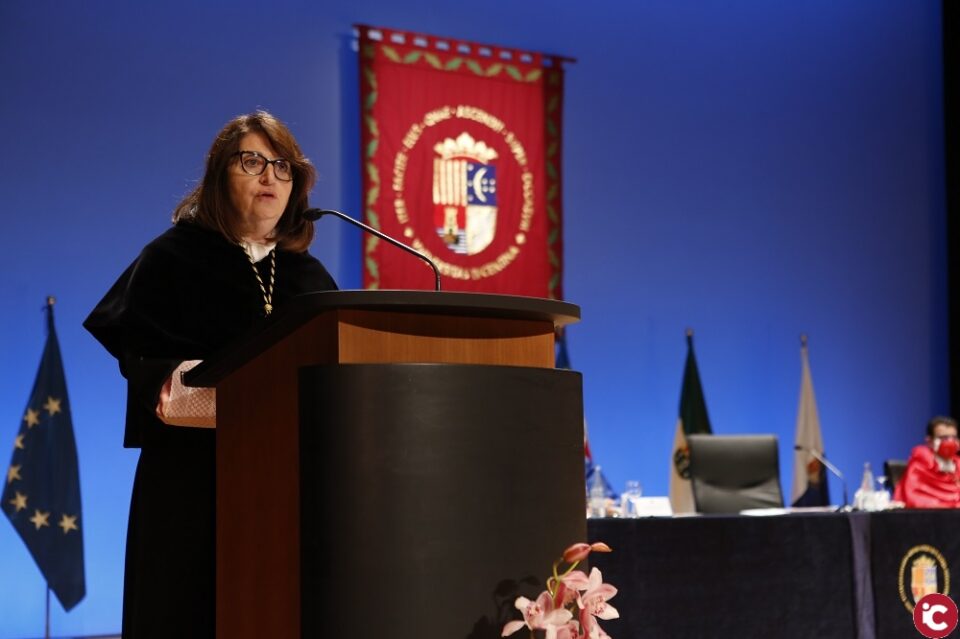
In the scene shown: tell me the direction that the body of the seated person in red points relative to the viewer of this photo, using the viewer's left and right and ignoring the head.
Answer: facing the viewer and to the right of the viewer

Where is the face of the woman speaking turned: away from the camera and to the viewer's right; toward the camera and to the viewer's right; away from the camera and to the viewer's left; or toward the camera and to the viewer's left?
toward the camera and to the viewer's right

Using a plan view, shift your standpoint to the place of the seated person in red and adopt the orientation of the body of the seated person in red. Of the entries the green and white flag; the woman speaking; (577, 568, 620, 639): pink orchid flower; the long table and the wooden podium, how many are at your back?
1

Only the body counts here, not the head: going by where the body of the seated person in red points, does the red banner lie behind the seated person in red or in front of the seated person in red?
behind

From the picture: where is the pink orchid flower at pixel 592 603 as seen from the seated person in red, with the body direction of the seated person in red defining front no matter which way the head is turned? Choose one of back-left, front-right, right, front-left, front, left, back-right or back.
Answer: front-right

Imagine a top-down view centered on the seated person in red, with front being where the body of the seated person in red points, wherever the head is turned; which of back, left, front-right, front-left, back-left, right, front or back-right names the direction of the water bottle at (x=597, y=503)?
right

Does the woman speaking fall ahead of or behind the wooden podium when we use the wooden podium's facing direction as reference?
behind

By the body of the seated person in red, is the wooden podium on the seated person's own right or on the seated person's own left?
on the seated person's own right

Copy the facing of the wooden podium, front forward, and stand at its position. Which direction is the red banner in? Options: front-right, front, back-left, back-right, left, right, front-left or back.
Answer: back-left
